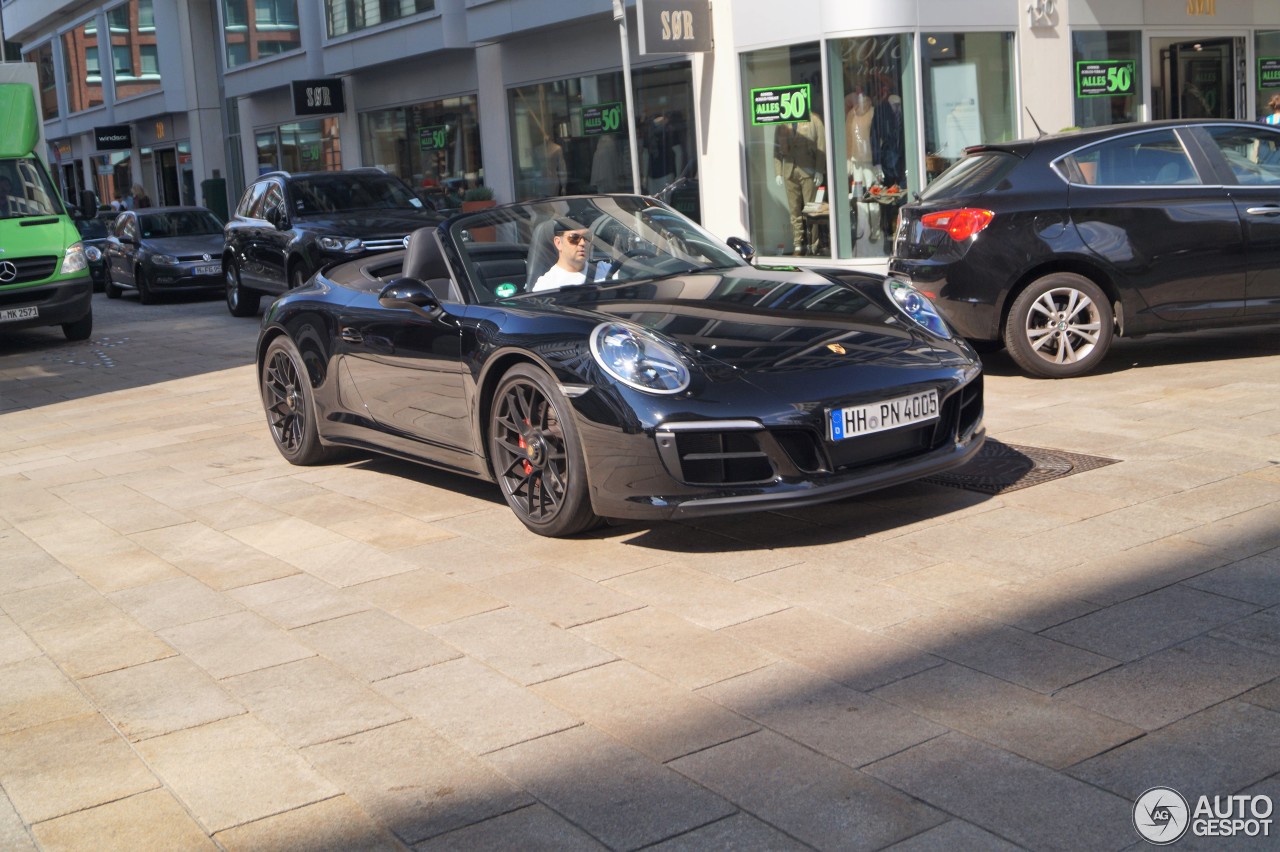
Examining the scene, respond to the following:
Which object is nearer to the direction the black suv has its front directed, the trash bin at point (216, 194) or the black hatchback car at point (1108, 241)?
the black hatchback car

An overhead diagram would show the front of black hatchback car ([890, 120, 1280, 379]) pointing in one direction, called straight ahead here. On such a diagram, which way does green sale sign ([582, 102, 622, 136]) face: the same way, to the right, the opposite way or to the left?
to the right

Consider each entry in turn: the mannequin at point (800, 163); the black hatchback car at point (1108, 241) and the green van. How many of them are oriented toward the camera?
2

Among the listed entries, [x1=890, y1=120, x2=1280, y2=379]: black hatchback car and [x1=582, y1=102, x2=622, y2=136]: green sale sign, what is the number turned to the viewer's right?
1

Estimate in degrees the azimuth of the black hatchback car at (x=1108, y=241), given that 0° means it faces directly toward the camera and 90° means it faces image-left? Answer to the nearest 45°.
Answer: approximately 270°

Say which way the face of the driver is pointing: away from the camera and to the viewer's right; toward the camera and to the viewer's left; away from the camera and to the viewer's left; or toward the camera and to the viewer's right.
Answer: toward the camera and to the viewer's right

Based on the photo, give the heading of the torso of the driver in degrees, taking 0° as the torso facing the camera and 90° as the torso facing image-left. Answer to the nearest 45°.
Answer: approximately 315°

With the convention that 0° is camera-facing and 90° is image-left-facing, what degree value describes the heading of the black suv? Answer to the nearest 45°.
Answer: approximately 315°

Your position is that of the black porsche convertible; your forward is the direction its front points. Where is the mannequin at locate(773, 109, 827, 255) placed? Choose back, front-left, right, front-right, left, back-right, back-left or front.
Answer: back-left

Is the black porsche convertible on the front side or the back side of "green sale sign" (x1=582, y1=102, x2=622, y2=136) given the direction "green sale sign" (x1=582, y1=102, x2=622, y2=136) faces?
on the front side

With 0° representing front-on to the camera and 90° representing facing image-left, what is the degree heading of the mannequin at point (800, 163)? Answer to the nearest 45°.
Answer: approximately 0°

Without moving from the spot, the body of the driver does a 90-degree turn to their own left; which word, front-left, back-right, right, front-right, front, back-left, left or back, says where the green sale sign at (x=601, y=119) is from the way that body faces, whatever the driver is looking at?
front-left

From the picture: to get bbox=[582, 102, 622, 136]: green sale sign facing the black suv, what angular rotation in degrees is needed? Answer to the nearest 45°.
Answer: approximately 45° to its right

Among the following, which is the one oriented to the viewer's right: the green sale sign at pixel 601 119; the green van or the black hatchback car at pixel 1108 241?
the black hatchback car

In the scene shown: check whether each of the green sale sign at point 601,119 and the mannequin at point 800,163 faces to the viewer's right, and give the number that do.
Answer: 0
